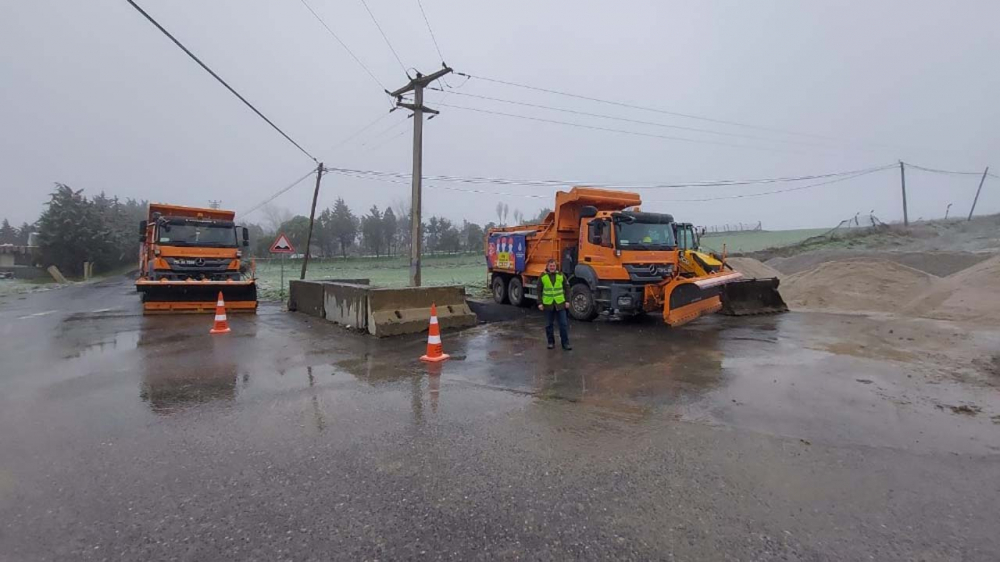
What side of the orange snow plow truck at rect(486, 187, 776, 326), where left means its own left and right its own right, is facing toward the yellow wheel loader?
left

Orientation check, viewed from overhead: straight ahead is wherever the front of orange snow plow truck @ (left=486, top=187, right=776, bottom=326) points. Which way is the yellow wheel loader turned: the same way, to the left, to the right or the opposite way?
the same way

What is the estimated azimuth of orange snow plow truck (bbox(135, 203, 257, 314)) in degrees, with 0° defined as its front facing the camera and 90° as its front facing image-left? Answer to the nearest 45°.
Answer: approximately 0°

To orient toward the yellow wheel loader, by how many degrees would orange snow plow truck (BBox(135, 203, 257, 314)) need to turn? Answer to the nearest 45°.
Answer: approximately 45° to its left

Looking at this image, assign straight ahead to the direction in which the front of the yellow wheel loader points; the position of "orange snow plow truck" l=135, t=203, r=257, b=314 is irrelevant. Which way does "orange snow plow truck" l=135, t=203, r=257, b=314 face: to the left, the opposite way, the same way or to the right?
the same way

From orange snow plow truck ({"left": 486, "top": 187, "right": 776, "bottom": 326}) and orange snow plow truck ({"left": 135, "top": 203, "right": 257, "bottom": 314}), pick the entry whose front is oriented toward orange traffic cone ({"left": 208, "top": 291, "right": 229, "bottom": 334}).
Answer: orange snow plow truck ({"left": 135, "top": 203, "right": 257, "bottom": 314})

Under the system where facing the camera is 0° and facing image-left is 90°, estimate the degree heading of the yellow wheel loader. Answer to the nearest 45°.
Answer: approximately 315°

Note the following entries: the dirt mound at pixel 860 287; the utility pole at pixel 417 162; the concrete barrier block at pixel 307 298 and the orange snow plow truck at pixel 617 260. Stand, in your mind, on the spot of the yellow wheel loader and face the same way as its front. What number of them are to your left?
1

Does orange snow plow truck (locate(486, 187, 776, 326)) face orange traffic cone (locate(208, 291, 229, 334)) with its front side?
no

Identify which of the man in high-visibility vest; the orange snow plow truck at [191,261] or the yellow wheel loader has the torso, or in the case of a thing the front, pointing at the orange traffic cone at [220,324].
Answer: the orange snow plow truck

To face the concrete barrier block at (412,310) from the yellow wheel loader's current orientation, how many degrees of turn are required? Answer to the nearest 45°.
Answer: approximately 90° to its right

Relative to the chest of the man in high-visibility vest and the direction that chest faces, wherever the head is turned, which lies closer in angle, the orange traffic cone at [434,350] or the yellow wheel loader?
the orange traffic cone

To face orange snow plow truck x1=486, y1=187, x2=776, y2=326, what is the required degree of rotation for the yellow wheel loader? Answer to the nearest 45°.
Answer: approximately 90° to its right

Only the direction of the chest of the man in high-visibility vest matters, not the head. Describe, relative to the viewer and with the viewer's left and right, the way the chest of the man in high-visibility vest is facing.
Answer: facing the viewer

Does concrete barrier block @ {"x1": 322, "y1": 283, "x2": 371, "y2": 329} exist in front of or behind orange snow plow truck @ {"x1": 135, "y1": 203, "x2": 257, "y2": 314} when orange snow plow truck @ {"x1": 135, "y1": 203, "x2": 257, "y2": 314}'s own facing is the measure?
in front

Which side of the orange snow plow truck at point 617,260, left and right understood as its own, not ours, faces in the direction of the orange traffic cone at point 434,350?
right

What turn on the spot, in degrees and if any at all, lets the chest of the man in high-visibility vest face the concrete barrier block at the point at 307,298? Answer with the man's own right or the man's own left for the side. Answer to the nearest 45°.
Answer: approximately 135° to the man's own right

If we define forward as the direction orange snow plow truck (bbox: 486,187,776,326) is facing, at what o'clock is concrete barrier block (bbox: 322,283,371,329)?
The concrete barrier block is roughly at 4 o'clock from the orange snow plow truck.
